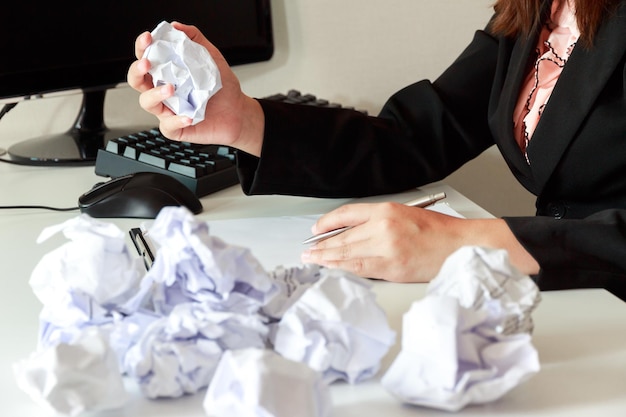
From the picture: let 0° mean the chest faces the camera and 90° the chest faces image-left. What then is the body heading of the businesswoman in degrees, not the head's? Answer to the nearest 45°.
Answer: approximately 45°

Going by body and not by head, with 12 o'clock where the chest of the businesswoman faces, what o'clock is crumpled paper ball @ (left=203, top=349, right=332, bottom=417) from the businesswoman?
The crumpled paper ball is roughly at 11 o'clock from the businesswoman.

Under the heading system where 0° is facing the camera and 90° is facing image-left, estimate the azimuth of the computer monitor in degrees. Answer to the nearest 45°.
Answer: approximately 315°

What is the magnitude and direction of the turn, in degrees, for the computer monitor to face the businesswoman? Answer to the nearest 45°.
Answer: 0° — it already faces them

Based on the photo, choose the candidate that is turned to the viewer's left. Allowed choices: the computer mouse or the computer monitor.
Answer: the computer mouse

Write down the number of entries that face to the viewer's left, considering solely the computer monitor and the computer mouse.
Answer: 1

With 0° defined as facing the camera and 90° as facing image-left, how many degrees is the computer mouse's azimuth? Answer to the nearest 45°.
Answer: approximately 90°
